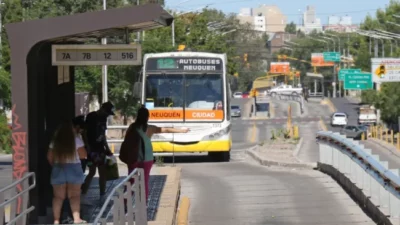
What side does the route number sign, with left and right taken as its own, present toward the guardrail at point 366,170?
left

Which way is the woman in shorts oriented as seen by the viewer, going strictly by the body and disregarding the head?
away from the camera

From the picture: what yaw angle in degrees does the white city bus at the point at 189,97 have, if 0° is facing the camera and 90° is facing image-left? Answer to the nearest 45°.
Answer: approximately 0°

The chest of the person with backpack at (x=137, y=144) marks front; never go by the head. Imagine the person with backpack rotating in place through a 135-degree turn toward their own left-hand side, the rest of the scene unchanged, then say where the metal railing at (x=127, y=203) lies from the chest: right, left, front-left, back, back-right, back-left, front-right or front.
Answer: left

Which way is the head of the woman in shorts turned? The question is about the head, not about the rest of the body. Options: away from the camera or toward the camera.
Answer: away from the camera

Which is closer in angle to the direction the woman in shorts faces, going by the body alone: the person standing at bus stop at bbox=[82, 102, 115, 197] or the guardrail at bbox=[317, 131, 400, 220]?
the person standing at bus stop

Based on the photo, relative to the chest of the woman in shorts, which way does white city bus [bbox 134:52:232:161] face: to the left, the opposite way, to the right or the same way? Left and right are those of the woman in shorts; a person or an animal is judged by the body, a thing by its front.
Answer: the opposite way

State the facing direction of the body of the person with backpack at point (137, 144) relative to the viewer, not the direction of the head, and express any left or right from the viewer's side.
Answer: facing away from the viewer and to the right of the viewer

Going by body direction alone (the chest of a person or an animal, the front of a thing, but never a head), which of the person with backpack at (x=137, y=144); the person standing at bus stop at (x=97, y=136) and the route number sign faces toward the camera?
the route number sign

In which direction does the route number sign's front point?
toward the camera
